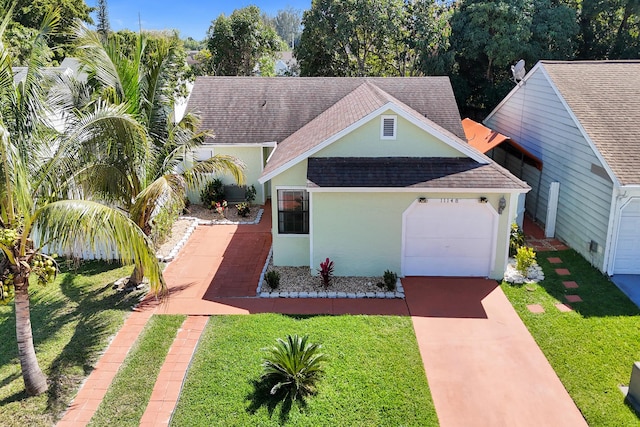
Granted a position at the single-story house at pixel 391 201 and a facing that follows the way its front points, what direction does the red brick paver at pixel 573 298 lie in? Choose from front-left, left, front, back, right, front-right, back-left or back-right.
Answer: left

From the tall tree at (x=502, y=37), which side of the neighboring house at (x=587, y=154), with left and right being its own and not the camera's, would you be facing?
back

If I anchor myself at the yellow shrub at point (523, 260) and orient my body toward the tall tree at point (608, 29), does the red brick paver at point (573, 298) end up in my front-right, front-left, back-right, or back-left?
back-right

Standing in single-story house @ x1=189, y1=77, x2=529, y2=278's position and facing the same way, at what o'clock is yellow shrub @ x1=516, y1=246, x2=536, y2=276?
The yellow shrub is roughly at 9 o'clock from the single-story house.

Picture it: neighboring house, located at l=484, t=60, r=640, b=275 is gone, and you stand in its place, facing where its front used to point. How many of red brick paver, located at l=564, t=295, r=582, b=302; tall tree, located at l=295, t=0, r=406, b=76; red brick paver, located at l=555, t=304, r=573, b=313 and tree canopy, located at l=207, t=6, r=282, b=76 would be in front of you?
2

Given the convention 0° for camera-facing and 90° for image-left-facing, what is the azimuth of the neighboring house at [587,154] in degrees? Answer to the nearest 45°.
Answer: approximately 0°

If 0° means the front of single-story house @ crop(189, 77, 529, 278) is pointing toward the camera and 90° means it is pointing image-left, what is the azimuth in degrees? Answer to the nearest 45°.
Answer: approximately 0°

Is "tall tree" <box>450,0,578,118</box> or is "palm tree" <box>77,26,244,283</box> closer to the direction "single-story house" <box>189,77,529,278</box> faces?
the palm tree

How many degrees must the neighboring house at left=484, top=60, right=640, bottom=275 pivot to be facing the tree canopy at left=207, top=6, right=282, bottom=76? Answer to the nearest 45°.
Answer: approximately 135° to its right

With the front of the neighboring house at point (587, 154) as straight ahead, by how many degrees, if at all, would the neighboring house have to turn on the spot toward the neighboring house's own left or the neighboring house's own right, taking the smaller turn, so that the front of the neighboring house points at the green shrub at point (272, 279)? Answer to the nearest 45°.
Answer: approximately 45° to the neighboring house's own right

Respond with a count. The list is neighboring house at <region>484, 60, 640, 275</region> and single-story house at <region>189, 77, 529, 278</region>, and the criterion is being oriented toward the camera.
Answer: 2

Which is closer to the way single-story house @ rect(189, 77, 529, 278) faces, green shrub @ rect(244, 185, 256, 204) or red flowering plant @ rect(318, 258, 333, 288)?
the red flowering plant

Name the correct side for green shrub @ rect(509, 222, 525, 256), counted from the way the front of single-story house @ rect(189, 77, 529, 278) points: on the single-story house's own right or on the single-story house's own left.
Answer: on the single-story house's own left

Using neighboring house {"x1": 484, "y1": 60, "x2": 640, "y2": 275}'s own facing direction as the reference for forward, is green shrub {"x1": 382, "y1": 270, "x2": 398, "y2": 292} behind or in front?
in front
